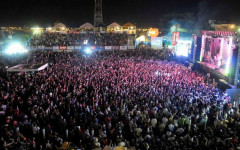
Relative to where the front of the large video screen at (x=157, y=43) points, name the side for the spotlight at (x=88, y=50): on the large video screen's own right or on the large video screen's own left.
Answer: on the large video screen's own right

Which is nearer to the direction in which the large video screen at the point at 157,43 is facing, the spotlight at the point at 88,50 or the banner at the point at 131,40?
the spotlight

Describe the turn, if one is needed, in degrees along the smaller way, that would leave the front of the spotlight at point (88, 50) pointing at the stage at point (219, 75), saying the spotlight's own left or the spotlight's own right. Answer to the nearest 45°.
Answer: approximately 45° to the spotlight's own left

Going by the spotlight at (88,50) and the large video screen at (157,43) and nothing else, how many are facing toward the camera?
2

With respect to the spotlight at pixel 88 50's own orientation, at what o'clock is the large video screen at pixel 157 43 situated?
The large video screen is roughly at 9 o'clock from the spotlight.

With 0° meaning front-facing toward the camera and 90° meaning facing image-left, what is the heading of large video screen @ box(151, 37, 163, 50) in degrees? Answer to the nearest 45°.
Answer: approximately 0°

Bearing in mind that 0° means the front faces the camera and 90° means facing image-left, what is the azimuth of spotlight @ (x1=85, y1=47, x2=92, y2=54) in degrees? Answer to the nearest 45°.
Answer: approximately 0°

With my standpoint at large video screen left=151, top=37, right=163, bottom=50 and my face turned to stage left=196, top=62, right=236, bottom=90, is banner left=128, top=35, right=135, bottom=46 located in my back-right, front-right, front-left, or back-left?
back-right

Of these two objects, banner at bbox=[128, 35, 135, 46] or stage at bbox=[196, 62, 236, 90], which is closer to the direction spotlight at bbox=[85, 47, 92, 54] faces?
the stage

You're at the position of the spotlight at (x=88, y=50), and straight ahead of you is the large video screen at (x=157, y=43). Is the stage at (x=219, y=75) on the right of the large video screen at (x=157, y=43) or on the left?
right

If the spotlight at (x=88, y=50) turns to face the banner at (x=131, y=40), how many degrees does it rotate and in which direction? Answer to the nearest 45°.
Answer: approximately 135° to its left

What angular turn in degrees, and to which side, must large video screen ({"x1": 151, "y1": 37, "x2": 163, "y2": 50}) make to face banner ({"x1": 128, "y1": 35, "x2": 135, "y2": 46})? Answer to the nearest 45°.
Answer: approximately 135° to its right
